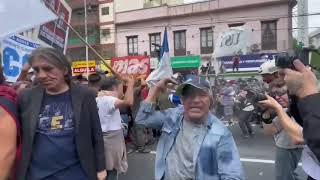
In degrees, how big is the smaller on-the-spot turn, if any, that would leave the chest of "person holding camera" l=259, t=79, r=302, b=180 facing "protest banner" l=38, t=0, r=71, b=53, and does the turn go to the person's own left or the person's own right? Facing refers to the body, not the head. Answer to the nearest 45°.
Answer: approximately 45° to the person's own right

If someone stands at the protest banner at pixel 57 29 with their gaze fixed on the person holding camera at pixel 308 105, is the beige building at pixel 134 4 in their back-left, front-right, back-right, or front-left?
back-left

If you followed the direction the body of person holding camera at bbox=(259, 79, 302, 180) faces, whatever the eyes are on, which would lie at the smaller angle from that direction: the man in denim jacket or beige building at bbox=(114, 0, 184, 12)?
the man in denim jacket
